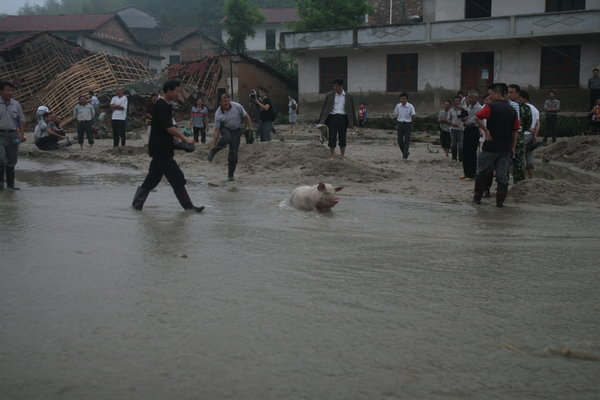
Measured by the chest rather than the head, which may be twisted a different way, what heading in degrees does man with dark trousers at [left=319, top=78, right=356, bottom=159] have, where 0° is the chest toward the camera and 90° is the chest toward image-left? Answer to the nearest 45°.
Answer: approximately 0°

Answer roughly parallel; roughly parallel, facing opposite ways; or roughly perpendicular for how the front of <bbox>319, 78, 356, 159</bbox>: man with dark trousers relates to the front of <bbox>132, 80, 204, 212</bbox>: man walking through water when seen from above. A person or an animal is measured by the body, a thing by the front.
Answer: roughly perpendicular

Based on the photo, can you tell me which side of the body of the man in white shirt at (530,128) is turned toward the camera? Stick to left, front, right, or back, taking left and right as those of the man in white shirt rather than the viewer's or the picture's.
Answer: left

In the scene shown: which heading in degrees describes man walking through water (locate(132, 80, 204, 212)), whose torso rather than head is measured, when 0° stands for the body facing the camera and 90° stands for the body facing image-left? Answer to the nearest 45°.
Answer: approximately 270°
